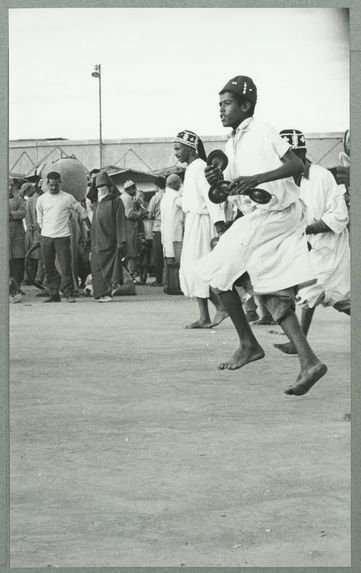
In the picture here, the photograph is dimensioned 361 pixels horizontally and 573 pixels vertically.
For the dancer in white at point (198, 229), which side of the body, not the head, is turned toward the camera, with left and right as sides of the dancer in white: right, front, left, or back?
left

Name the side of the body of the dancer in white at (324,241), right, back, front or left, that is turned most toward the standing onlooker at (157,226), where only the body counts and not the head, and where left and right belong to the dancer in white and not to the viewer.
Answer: front

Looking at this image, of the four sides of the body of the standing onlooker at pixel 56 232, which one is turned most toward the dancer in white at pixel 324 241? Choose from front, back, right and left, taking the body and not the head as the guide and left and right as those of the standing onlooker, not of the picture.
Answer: left

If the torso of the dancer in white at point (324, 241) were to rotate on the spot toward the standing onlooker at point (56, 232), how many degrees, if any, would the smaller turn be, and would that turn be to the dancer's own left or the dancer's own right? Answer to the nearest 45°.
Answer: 0° — they already face them

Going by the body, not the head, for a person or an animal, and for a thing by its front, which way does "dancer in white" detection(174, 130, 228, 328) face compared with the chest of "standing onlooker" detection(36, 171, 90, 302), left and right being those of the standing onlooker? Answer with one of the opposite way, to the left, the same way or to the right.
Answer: to the right

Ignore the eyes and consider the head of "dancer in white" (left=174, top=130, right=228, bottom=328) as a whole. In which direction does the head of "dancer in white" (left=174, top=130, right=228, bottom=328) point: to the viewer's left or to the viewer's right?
to the viewer's left

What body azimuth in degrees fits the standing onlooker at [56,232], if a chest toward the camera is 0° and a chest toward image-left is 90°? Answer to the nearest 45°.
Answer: approximately 0°

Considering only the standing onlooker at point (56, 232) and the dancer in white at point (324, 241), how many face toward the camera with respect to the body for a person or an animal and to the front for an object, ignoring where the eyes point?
1

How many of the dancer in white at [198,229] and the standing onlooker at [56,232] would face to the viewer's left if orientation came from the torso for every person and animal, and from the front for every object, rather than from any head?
1

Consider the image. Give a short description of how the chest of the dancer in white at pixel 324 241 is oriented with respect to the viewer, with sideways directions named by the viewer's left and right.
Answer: facing to the left of the viewer
